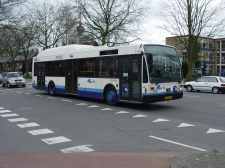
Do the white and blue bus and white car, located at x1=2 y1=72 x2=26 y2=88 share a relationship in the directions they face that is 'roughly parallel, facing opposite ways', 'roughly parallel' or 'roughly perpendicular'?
roughly parallel

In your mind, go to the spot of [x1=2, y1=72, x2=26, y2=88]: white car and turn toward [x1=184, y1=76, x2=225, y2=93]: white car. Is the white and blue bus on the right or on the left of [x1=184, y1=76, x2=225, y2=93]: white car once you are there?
right

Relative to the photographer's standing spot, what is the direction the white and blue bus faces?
facing the viewer and to the right of the viewer

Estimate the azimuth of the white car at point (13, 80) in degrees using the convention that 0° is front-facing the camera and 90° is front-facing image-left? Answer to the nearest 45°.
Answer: approximately 315°

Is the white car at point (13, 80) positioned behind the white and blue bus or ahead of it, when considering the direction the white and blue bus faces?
behind

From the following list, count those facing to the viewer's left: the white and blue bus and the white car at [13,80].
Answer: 0

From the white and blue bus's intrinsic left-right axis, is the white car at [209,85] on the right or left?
on its left

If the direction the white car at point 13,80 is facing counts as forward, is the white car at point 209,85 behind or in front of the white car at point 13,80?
in front
